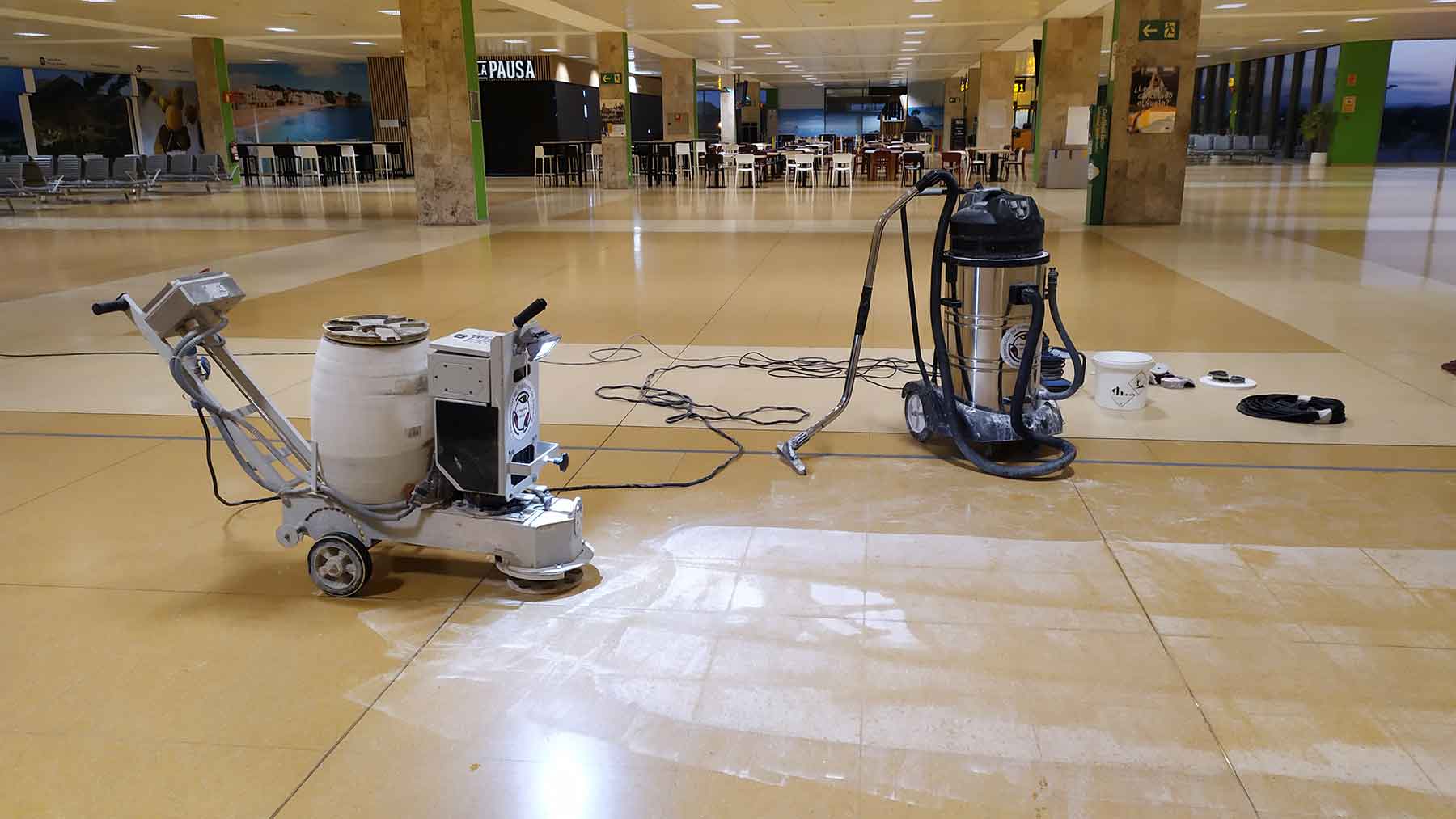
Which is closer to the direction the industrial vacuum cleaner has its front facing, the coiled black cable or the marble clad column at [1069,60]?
the coiled black cable

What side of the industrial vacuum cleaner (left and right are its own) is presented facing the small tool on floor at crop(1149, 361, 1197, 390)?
left

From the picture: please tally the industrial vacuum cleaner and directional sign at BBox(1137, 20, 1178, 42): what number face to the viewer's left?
0

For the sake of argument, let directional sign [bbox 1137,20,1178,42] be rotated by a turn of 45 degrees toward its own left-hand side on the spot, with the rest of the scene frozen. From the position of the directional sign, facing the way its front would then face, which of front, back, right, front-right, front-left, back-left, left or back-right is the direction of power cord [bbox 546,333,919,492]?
front-right

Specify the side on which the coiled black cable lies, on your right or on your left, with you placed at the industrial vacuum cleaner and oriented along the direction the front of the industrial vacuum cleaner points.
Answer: on your left

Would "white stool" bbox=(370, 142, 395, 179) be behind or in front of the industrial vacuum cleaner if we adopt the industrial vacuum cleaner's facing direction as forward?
behind

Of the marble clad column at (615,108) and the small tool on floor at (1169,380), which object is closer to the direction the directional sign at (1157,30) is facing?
the small tool on floor

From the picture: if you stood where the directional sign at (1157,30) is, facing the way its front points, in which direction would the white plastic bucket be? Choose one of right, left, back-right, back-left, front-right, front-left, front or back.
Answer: front

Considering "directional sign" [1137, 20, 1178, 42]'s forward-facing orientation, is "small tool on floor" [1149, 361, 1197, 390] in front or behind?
in front

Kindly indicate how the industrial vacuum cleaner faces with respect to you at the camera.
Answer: facing the viewer and to the right of the viewer

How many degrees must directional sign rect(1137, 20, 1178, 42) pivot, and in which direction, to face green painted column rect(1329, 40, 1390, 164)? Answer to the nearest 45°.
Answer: approximately 180°

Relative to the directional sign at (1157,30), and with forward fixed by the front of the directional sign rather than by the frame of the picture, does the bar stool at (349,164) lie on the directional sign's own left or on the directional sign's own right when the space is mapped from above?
on the directional sign's own right

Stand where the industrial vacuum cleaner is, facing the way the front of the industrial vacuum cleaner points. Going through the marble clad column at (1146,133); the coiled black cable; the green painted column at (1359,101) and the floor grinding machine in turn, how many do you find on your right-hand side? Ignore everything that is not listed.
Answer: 1

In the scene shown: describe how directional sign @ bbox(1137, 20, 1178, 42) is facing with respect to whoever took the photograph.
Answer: facing the viewer

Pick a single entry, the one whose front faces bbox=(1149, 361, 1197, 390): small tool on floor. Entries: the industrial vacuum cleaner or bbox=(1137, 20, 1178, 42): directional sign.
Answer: the directional sign

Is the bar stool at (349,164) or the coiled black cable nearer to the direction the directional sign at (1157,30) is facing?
the coiled black cable
